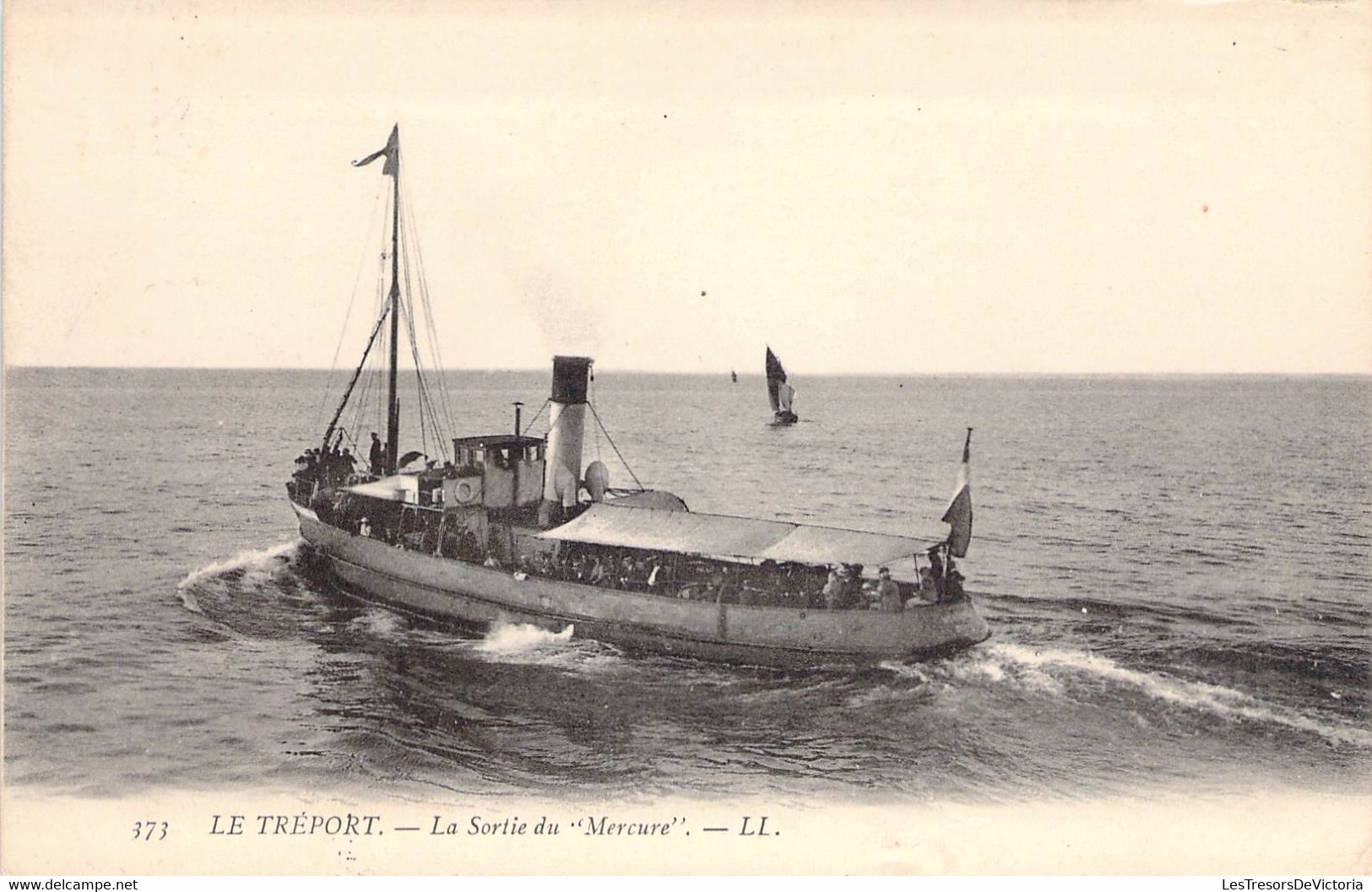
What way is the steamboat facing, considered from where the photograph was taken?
facing away from the viewer and to the left of the viewer
